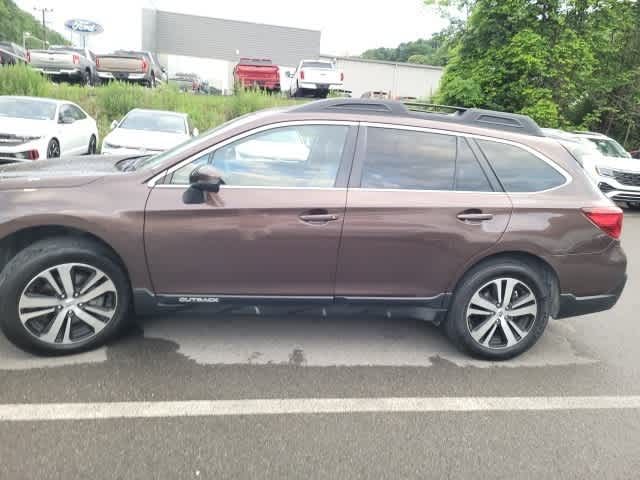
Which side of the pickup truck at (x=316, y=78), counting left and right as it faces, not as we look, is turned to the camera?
back

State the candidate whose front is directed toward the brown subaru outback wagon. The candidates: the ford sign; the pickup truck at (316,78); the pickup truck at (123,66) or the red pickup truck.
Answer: the ford sign

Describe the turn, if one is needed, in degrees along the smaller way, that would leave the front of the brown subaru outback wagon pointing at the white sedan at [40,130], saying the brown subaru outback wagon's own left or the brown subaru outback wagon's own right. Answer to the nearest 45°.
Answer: approximately 45° to the brown subaru outback wagon's own right

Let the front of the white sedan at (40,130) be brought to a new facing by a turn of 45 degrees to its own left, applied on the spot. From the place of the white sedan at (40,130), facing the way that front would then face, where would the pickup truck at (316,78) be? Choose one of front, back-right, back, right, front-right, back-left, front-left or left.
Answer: back-left

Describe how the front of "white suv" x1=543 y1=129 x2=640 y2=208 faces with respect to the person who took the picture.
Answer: facing the viewer and to the right of the viewer

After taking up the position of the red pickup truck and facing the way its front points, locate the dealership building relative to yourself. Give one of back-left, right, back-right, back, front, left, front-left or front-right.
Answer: front

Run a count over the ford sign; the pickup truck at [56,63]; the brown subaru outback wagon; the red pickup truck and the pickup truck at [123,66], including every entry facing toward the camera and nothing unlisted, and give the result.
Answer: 1

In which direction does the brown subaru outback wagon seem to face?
to the viewer's left

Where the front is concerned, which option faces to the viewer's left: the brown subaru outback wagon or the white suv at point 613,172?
the brown subaru outback wagon

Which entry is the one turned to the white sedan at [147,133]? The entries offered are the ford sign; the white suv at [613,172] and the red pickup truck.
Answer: the ford sign

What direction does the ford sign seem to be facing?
toward the camera

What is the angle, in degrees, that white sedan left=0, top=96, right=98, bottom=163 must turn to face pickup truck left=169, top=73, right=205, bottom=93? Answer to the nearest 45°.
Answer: approximately 135° to its right

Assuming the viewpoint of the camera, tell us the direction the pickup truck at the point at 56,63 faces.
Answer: facing away from the viewer and to the right of the viewer

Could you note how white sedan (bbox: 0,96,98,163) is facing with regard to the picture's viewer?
facing the viewer and to the left of the viewer

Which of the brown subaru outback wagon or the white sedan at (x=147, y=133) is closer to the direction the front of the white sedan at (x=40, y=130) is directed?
the brown subaru outback wagon

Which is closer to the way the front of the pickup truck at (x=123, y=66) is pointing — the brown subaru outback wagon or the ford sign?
the ford sign

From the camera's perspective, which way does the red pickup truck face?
away from the camera

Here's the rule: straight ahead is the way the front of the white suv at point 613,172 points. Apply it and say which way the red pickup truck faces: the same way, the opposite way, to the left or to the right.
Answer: the opposite way

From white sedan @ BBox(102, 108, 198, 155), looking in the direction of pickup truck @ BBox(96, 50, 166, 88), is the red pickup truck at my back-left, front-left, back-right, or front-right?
front-right
